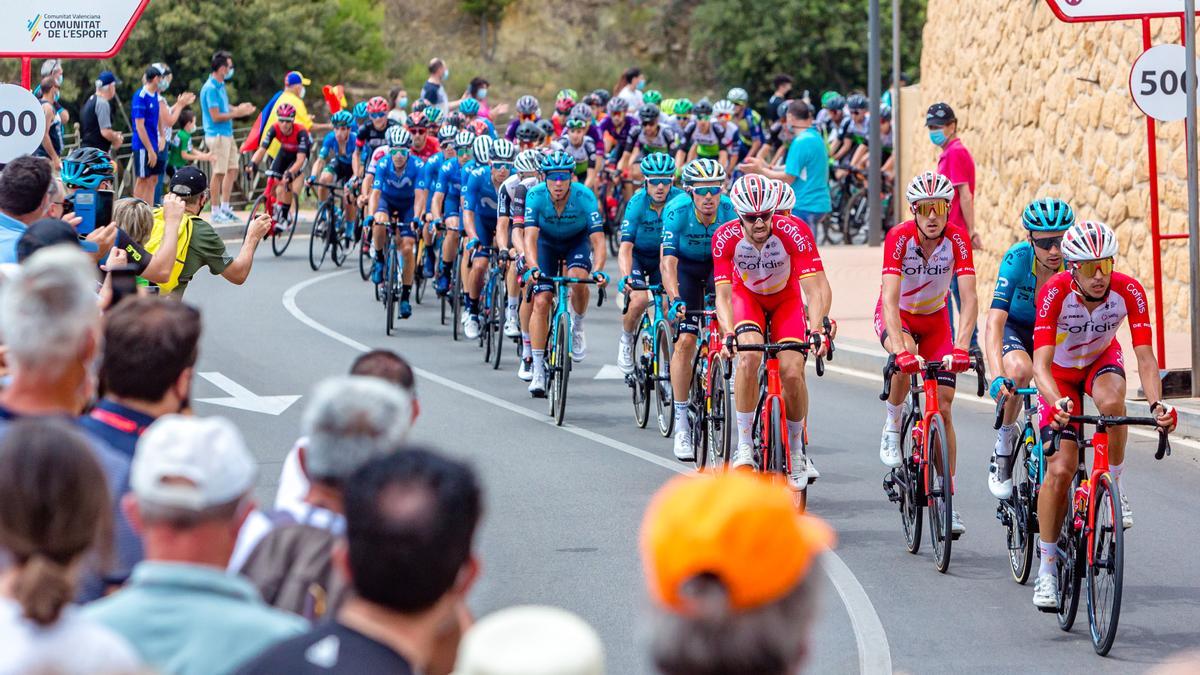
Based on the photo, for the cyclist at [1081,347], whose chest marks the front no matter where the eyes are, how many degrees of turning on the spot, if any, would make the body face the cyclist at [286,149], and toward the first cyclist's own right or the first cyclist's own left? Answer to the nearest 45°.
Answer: approximately 135° to the first cyclist's own right

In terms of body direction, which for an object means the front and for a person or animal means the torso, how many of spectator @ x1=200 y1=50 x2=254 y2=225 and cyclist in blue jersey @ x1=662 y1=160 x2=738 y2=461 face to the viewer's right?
1

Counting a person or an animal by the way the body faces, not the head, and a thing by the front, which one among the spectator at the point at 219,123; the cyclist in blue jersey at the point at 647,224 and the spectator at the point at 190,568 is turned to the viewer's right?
the spectator at the point at 219,123

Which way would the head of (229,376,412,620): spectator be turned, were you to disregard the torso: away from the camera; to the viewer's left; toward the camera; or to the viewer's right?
away from the camera

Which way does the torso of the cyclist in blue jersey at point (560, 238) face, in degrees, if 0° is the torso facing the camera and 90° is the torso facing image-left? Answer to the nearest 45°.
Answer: approximately 0°

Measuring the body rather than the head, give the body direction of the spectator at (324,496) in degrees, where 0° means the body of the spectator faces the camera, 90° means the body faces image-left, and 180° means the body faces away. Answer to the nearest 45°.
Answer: approximately 180°

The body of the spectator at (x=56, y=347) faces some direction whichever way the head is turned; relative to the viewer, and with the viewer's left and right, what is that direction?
facing away from the viewer and to the right of the viewer
